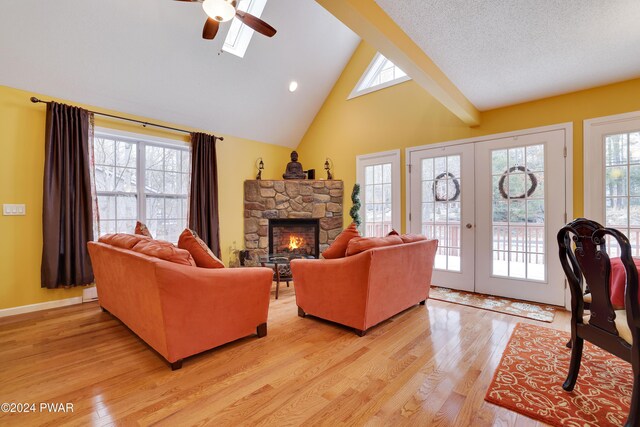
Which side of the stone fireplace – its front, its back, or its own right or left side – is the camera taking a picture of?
front

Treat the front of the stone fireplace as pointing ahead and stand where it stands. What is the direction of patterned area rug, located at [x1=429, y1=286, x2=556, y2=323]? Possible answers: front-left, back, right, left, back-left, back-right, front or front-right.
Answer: front-left

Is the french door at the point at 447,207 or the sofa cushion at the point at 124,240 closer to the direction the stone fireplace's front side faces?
the sofa cushion

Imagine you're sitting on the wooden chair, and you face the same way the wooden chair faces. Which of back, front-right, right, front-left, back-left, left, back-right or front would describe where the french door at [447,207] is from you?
left

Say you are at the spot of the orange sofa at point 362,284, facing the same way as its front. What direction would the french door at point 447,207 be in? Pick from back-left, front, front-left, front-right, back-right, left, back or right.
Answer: right

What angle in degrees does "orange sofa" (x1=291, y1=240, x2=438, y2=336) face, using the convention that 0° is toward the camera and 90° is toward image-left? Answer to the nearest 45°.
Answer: approximately 135°

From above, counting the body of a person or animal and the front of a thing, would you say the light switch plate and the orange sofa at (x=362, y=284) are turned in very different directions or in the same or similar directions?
very different directions

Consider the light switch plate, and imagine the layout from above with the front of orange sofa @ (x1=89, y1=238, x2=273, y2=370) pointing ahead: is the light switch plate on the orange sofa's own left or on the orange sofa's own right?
on the orange sofa's own left

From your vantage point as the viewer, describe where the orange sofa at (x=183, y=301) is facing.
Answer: facing away from the viewer and to the right of the viewer

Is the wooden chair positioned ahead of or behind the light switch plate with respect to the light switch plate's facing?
ahead

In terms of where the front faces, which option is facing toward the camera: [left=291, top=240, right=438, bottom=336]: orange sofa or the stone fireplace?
the stone fireplace

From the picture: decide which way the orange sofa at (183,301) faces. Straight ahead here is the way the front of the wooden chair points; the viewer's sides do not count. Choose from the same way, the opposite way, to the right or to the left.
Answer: to the left

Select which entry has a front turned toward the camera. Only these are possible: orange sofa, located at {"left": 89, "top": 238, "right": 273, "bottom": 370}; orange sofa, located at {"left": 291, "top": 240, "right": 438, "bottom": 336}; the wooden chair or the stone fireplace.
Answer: the stone fireplace

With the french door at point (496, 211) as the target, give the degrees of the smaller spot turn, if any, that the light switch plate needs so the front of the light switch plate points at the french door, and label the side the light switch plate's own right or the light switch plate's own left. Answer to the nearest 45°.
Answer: approximately 45° to the light switch plate's own left
